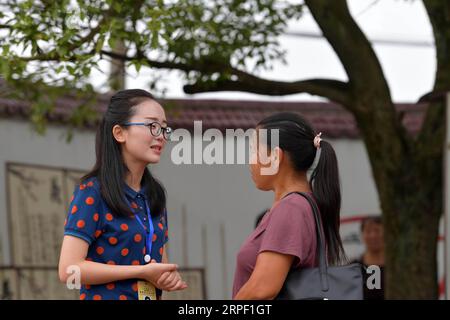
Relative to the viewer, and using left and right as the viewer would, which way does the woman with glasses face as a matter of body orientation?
facing the viewer and to the right of the viewer
